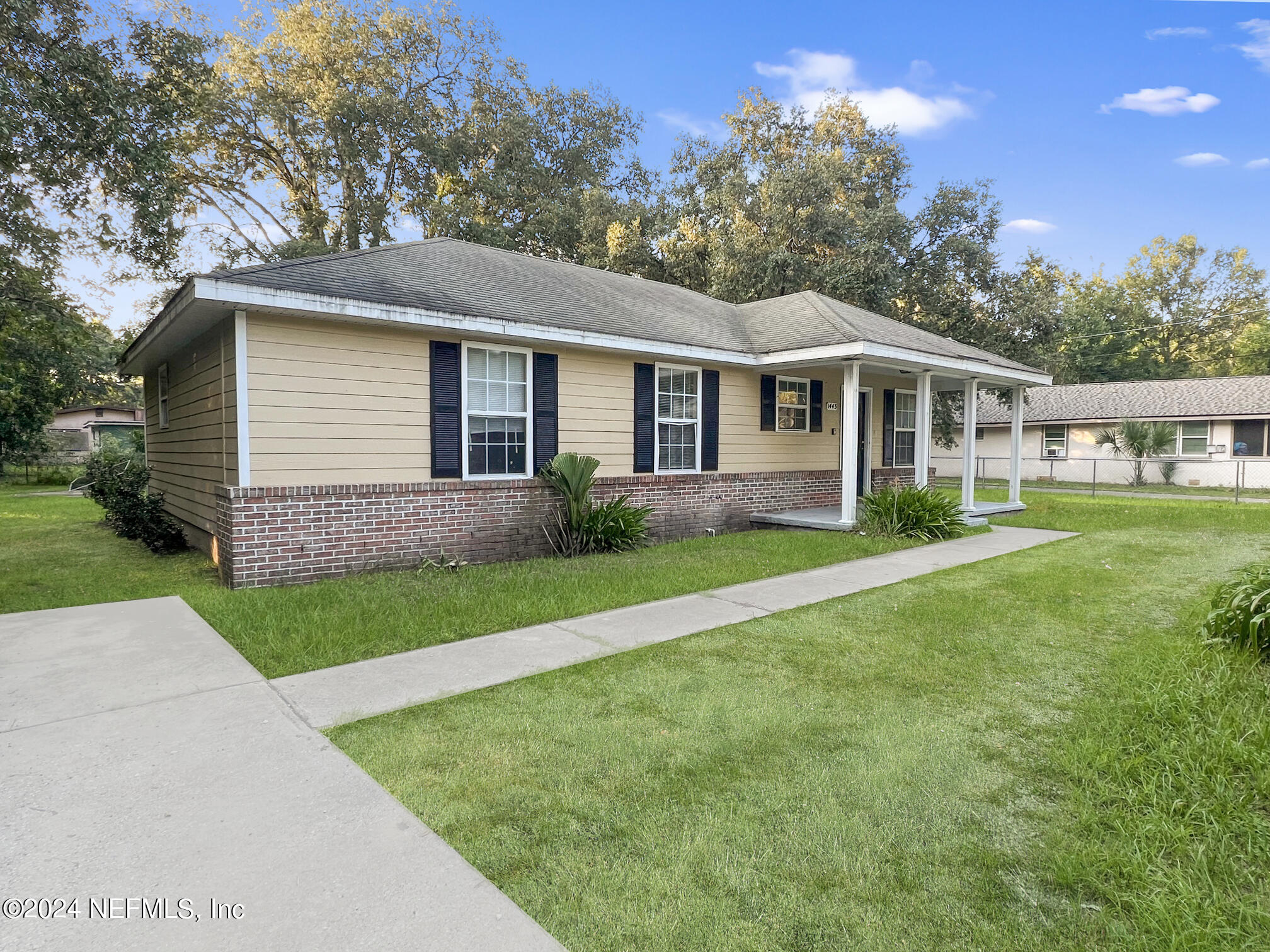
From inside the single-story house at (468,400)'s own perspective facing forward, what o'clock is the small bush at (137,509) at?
The small bush is roughly at 3 o'clock from the single-story house.

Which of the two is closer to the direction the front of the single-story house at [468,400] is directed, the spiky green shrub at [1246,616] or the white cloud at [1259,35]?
the spiky green shrub

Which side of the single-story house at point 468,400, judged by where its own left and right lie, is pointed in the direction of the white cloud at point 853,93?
left

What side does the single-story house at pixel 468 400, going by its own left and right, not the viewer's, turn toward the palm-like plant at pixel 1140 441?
left

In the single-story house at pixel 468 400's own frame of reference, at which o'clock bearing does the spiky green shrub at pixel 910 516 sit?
The spiky green shrub is roughly at 10 o'clock from the single-story house.

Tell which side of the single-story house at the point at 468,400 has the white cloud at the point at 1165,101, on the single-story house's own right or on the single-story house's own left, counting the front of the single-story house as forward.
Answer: on the single-story house's own left

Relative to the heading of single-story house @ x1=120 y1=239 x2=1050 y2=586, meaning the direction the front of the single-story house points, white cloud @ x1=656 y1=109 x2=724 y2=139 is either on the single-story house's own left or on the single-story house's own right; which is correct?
on the single-story house's own left

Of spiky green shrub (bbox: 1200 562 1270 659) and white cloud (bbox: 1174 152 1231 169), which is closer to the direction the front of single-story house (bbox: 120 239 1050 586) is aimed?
the spiky green shrub

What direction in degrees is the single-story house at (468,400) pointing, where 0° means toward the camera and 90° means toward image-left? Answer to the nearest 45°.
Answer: approximately 315°

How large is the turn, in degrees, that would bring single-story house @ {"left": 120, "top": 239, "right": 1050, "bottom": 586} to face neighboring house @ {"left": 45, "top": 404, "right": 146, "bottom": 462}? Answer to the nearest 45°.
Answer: approximately 180°

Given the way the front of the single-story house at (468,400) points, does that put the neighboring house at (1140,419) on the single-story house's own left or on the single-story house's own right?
on the single-story house's own left

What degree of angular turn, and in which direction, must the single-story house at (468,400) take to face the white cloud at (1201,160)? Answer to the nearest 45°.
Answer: approximately 90° to its left
